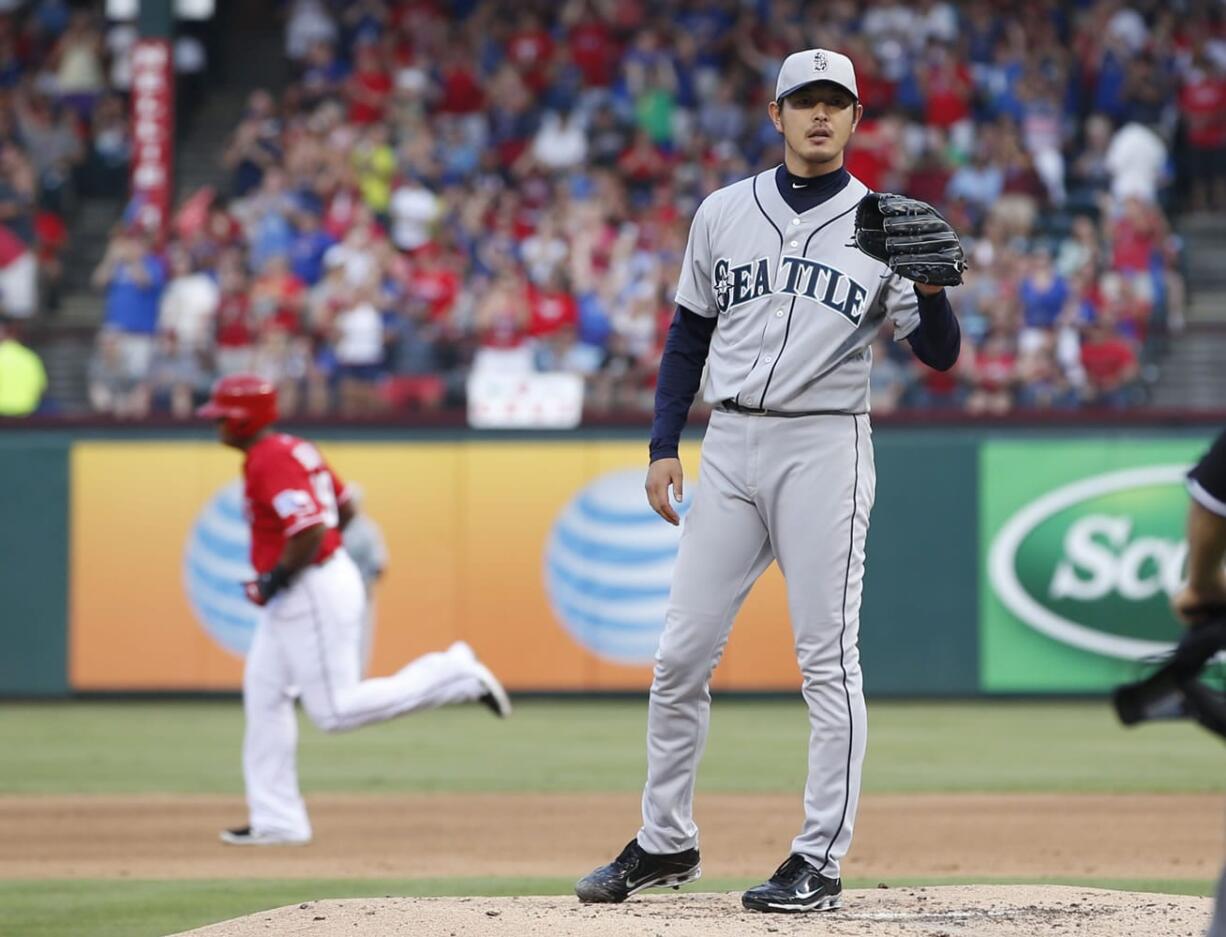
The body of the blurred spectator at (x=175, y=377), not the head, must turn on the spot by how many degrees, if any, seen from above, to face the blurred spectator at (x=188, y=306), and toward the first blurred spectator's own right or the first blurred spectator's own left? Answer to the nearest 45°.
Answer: approximately 180°

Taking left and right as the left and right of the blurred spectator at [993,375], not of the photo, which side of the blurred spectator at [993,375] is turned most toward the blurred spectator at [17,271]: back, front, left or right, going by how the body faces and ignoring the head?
right

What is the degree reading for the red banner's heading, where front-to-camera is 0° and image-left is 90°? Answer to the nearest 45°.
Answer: approximately 0°

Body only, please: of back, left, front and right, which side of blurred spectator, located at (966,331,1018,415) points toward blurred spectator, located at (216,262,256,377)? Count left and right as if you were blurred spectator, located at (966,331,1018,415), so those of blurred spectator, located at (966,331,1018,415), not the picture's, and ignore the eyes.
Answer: right
